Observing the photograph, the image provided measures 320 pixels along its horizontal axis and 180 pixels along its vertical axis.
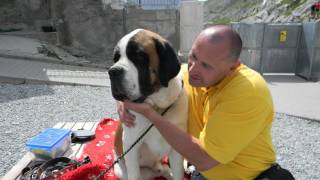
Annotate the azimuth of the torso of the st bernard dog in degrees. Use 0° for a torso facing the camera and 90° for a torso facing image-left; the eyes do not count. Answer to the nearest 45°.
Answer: approximately 45°

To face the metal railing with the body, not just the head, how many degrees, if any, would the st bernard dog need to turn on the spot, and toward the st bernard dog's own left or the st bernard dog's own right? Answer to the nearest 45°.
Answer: approximately 135° to the st bernard dog's own right
